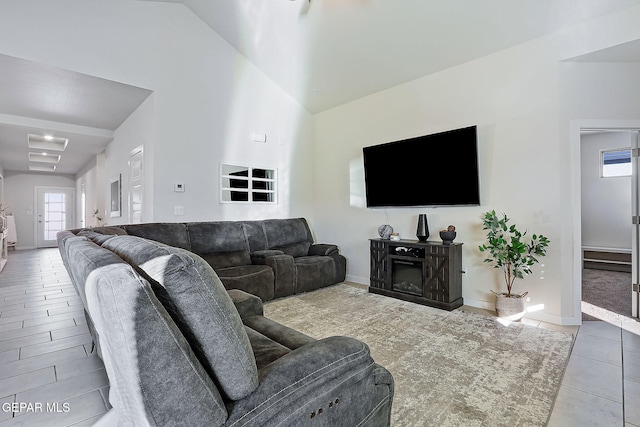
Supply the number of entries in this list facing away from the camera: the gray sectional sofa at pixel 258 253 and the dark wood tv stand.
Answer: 0

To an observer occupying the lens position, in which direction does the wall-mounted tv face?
facing the viewer and to the left of the viewer

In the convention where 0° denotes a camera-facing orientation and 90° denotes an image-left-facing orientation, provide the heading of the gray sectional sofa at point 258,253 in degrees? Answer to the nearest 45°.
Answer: approximately 315°

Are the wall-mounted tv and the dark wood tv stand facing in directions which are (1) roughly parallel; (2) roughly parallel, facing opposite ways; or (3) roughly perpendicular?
roughly parallel

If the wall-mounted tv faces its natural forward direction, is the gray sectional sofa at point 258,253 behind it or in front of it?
in front

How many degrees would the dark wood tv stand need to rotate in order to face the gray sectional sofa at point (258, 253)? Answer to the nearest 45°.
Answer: approximately 45° to its right

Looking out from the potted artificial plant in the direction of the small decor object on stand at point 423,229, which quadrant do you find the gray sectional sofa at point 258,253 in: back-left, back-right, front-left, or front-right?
front-left

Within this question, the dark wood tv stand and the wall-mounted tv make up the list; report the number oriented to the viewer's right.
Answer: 0

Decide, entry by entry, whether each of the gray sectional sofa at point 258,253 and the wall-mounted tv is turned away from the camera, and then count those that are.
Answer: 0

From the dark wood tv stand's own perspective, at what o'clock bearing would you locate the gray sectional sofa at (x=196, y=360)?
The gray sectional sofa is roughly at 11 o'clock from the dark wood tv stand.
